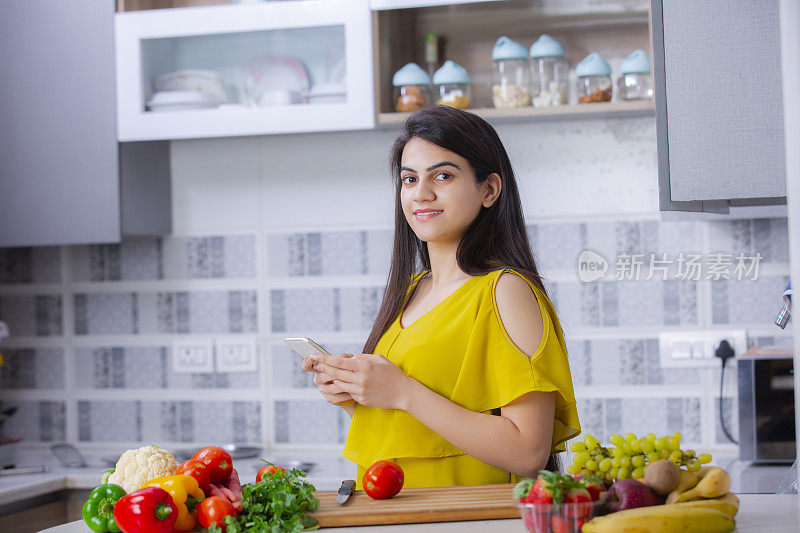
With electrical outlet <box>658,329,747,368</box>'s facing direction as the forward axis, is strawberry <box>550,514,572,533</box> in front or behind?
in front

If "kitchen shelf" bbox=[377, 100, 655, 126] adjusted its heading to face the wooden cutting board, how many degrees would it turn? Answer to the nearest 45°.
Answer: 0° — it already faces it

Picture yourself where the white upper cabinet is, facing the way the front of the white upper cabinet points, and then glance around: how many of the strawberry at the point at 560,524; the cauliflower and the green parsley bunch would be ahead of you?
3

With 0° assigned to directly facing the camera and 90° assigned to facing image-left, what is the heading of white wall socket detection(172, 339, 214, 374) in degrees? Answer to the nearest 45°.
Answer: approximately 0°

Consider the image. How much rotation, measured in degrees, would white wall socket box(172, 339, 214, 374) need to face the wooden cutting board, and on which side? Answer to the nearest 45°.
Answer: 0° — it already faces it

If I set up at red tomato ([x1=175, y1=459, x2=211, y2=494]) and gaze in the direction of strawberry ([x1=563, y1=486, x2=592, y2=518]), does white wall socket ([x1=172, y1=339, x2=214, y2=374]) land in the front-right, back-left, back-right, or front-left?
back-left

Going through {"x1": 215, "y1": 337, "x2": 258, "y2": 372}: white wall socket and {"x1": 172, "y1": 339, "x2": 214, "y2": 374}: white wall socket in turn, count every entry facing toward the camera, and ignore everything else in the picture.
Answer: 2

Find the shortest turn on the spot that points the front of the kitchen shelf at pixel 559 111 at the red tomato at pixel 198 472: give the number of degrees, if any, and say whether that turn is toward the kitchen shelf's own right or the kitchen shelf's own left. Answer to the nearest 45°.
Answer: approximately 45° to the kitchen shelf's own right

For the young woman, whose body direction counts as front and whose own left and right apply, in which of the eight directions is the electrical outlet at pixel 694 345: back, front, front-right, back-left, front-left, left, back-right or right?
back
